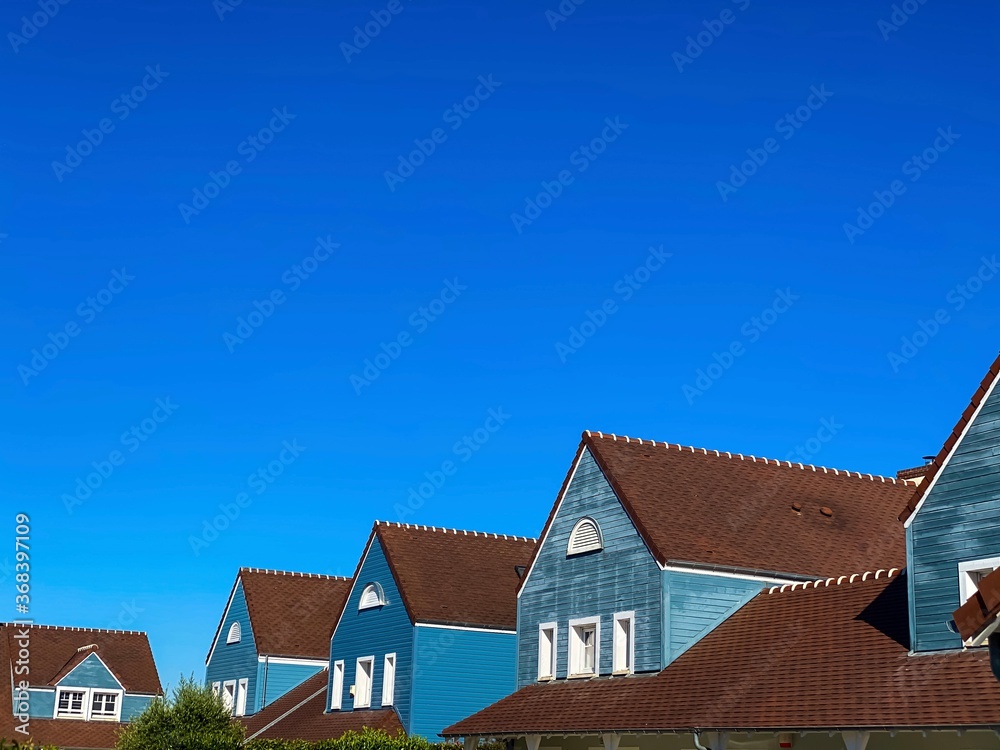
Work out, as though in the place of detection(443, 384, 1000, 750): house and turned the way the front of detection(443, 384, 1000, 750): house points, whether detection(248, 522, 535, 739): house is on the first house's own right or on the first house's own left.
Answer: on the first house's own right

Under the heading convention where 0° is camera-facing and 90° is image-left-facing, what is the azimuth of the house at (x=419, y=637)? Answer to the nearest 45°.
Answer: approximately 45°

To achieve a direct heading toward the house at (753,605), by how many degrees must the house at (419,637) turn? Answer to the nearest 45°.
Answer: approximately 90° to its left

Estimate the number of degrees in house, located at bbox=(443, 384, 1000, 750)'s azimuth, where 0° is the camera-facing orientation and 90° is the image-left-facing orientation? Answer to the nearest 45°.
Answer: approximately 45°
